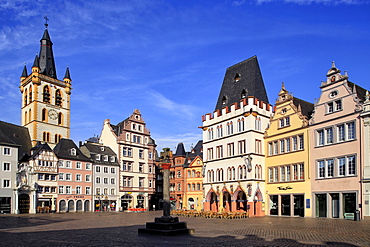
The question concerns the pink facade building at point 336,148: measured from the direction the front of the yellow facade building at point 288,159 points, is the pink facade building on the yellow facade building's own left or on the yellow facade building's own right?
on the yellow facade building's own left

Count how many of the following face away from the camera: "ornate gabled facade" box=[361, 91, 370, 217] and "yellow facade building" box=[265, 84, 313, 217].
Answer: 0

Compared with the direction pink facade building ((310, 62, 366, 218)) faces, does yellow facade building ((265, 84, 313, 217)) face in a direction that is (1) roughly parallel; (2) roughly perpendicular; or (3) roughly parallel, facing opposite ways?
roughly parallel

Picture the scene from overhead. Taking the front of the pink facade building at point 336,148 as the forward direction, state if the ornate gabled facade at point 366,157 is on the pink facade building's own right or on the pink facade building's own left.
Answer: on the pink facade building's own left

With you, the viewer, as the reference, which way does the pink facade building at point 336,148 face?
facing the viewer and to the left of the viewer

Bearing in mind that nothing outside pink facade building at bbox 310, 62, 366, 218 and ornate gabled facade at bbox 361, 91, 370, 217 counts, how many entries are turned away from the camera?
0

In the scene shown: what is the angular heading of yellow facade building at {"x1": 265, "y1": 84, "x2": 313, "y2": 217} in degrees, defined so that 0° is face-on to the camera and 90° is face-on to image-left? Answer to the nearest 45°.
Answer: approximately 45°

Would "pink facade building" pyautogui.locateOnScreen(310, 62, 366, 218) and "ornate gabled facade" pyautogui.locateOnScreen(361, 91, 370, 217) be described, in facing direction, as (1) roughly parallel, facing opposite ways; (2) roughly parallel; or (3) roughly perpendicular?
roughly parallel

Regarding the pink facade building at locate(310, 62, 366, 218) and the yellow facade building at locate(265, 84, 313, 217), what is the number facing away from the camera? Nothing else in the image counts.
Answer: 0
